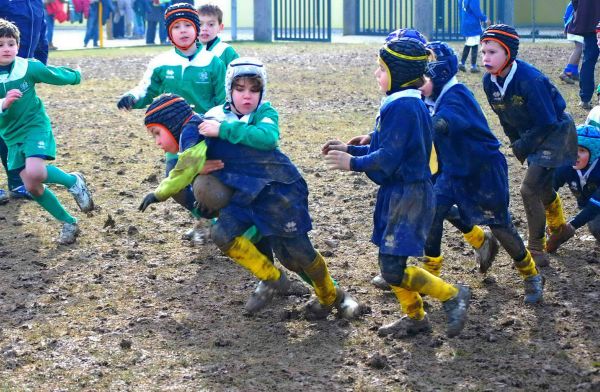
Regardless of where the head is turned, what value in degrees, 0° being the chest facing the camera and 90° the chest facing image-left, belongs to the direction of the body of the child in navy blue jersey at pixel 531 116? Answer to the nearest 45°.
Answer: approximately 45°

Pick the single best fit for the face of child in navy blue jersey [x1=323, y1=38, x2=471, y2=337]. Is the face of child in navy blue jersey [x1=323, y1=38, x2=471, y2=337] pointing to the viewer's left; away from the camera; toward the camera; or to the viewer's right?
to the viewer's left

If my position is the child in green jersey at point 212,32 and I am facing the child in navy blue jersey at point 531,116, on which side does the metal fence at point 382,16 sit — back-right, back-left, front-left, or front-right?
back-left

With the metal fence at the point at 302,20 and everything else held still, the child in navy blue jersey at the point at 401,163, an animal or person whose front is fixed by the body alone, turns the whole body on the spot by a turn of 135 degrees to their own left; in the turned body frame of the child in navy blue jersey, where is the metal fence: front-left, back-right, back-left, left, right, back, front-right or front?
back-left

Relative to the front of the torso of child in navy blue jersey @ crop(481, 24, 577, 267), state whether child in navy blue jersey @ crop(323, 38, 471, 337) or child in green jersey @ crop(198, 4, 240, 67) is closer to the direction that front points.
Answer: the child in navy blue jersey

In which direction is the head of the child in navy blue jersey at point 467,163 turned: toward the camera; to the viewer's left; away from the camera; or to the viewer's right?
to the viewer's left

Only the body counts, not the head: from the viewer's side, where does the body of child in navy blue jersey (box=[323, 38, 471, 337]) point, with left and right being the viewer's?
facing to the left of the viewer

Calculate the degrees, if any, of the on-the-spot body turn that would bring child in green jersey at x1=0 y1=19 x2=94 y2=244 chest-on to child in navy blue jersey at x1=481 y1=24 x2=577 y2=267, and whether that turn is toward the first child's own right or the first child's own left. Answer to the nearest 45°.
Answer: approximately 90° to the first child's own left

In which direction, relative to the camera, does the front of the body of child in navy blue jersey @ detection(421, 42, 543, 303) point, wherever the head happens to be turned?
to the viewer's left

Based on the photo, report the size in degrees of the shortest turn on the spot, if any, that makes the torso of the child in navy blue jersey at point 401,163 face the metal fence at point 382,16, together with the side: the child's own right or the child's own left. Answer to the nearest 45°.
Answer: approximately 90° to the child's own right
